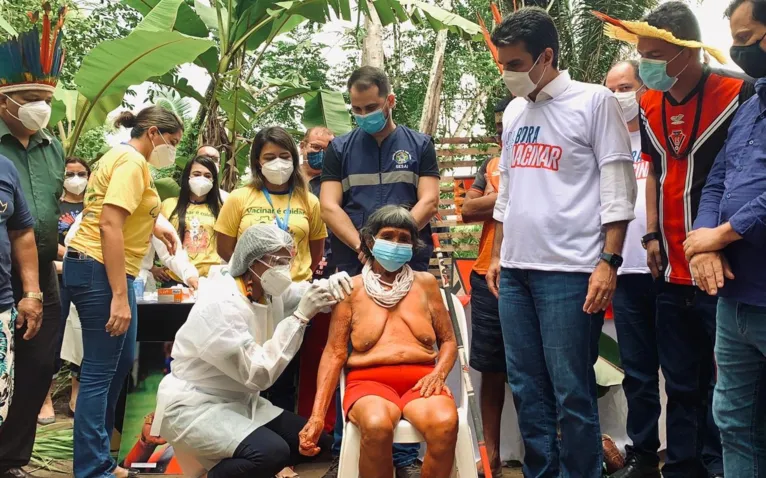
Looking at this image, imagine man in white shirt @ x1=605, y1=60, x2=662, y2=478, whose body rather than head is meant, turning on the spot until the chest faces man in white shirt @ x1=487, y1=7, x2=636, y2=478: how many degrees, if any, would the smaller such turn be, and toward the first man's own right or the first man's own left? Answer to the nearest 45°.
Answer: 0° — they already face them

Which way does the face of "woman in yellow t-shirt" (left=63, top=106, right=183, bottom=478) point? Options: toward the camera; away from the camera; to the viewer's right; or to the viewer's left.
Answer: to the viewer's right

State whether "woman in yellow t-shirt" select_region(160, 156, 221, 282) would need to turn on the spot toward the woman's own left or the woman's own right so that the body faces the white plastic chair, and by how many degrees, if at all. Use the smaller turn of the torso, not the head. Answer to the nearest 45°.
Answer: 0° — they already face it

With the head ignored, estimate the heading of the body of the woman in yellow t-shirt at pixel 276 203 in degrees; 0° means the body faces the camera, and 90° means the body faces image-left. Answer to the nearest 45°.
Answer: approximately 0°

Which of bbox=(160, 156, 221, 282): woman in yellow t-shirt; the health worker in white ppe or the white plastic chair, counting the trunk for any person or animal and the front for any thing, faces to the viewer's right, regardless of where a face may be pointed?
the health worker in white ppe

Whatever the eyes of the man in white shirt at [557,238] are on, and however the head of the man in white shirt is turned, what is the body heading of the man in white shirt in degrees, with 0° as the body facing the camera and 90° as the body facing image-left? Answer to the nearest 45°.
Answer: approximately 45°

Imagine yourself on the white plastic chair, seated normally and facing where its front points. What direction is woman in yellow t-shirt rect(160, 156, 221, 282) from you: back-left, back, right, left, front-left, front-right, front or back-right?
back-right

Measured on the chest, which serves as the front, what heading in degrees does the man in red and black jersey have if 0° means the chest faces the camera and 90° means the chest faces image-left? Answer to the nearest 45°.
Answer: approximately 45°
